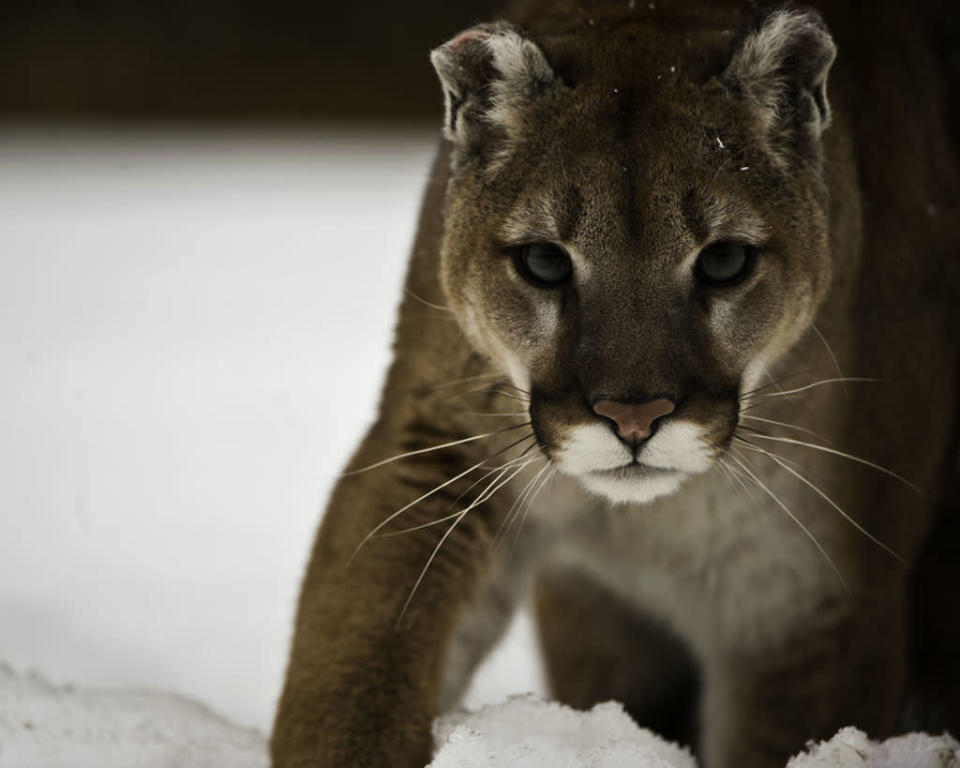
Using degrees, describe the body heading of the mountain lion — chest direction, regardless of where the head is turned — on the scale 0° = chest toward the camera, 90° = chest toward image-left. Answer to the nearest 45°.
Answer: approximately 0°
